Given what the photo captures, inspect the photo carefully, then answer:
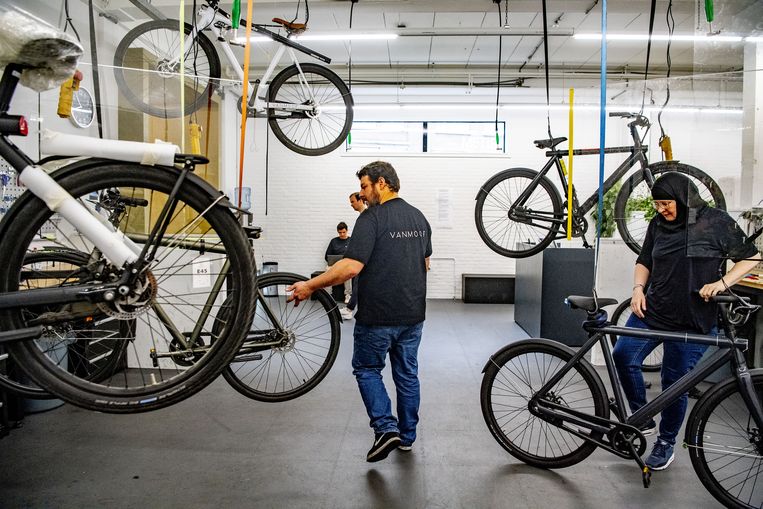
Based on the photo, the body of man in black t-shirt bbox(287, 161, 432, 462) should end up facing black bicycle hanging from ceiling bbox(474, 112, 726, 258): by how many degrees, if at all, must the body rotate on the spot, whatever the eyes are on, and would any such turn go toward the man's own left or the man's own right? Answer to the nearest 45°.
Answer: approximately 90° to the man's own right

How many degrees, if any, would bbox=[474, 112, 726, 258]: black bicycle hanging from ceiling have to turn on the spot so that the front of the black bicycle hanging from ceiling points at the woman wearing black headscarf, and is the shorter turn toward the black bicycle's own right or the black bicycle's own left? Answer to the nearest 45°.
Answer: approximately 90° to the black bicycle's own right

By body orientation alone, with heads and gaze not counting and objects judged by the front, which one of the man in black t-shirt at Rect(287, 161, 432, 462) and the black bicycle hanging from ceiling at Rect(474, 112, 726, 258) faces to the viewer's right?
the black bicycle hanging from ceiling

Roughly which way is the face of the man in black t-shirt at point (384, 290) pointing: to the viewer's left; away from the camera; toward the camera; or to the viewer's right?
to the viewer's left

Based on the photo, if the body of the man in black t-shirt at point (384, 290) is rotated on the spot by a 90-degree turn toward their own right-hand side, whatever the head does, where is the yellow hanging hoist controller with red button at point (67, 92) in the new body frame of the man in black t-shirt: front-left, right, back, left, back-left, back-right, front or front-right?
back

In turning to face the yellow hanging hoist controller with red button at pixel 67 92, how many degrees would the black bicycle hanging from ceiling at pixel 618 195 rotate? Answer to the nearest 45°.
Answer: approximately 135° to its right

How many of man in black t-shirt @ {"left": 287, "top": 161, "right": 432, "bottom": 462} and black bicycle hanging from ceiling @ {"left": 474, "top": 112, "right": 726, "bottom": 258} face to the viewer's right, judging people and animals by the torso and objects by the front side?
1

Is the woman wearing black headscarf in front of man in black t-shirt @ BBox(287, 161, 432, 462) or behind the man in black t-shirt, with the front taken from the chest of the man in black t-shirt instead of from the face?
behind

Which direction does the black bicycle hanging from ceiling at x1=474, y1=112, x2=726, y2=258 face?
to the viewer's right

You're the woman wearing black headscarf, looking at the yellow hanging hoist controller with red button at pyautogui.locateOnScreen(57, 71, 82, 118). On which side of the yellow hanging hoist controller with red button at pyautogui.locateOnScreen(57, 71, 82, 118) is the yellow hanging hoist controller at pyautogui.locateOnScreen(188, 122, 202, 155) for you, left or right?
right

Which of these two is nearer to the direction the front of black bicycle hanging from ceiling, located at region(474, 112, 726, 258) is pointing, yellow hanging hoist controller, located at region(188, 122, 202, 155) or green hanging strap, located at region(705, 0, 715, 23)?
the green hanging strap

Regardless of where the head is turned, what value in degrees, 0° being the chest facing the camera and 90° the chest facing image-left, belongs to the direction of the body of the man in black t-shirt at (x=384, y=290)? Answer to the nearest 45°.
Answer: approximately 135°

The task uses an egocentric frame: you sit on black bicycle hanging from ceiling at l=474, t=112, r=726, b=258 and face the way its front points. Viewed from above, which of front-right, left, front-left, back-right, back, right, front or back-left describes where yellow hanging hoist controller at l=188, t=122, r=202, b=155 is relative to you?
back-right
